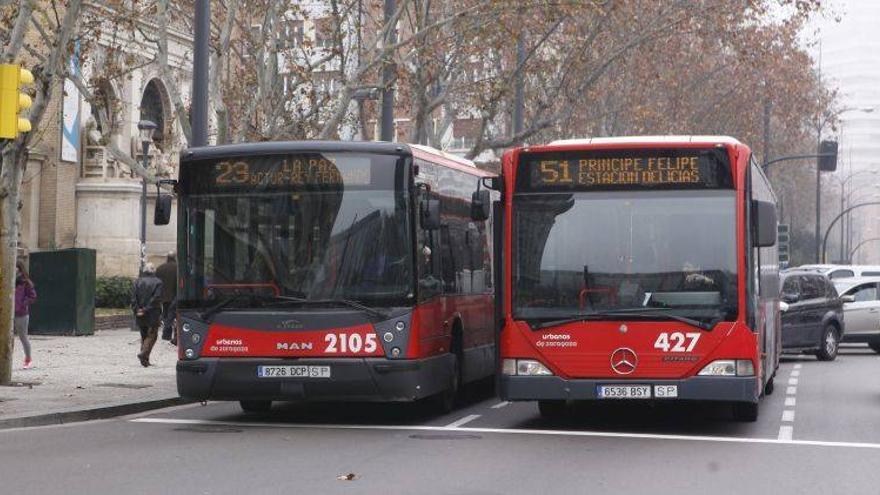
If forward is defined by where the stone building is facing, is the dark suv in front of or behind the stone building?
in front

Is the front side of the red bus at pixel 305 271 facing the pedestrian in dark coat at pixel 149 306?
no

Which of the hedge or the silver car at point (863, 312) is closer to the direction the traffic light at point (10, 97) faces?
the silver car

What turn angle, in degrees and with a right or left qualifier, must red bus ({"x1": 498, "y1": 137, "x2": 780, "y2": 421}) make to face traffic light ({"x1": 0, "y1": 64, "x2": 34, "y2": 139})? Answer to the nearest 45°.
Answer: approximately 90° to its right

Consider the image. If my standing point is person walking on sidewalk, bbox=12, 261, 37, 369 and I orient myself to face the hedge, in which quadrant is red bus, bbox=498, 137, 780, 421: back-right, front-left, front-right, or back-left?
back-right

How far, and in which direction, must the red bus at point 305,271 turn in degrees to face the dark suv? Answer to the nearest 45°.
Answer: approximately 135° to its left

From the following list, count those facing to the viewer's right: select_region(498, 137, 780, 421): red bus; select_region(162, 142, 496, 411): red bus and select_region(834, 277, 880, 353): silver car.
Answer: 0

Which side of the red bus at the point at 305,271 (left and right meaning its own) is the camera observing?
front

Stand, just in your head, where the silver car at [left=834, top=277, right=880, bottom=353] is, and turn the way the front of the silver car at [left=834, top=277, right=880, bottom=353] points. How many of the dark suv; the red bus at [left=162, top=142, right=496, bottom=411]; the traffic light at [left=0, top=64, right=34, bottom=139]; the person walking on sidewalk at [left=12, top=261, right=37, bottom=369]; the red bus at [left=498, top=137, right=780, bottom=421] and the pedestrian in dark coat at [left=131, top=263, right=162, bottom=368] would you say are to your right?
0

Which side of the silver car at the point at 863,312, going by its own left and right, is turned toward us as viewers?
left
